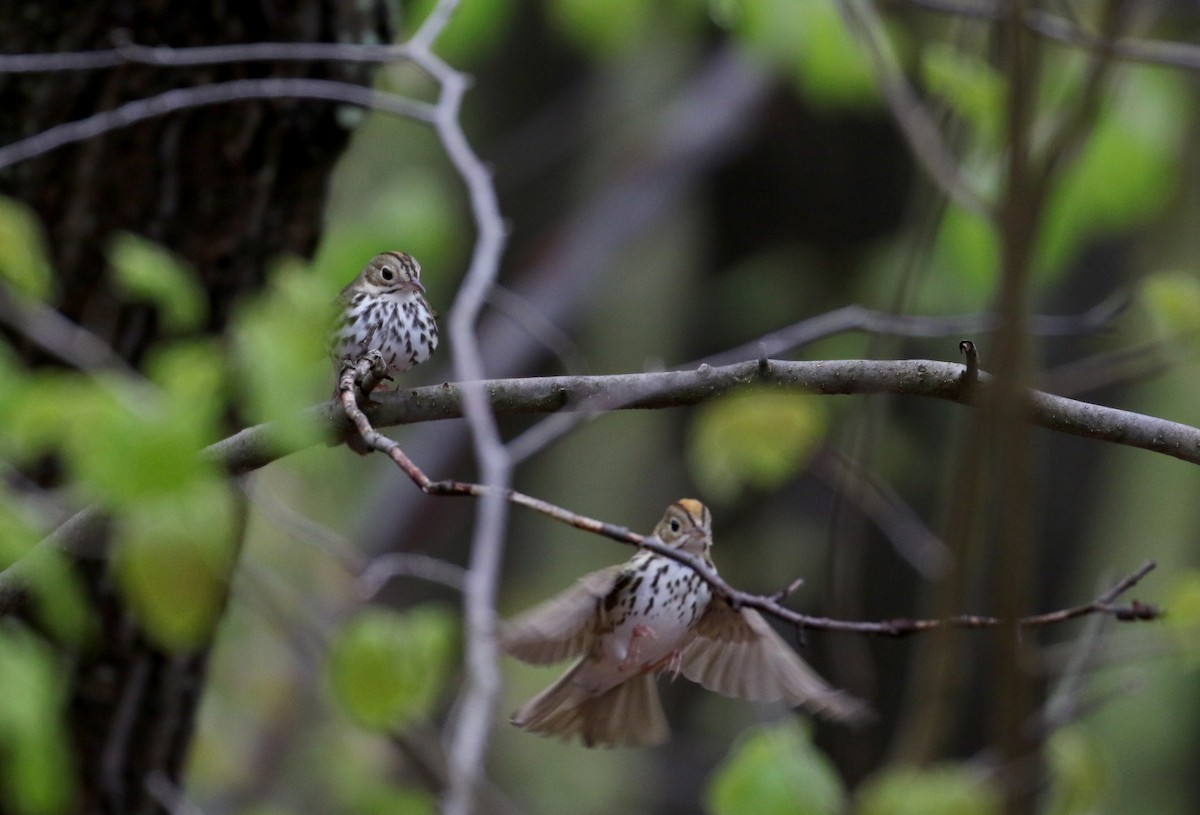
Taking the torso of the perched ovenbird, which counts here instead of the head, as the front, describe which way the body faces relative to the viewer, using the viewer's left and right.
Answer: facing the viewer and to the right of the viewer

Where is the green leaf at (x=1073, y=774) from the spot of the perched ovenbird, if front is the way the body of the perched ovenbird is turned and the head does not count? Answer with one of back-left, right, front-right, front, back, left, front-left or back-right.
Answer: left

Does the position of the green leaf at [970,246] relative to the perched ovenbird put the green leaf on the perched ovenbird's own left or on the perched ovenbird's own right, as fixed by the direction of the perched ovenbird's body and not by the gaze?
on the perched ovenbird's own left

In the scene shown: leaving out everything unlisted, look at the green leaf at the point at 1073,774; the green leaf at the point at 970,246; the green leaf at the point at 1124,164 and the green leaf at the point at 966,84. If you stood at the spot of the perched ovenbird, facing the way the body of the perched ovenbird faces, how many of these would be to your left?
4

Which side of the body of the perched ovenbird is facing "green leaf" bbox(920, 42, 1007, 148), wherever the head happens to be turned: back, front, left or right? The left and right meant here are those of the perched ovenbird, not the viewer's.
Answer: left

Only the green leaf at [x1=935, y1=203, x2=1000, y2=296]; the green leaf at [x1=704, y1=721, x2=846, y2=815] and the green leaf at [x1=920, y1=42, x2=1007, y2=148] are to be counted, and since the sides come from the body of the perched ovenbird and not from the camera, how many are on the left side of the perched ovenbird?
3
